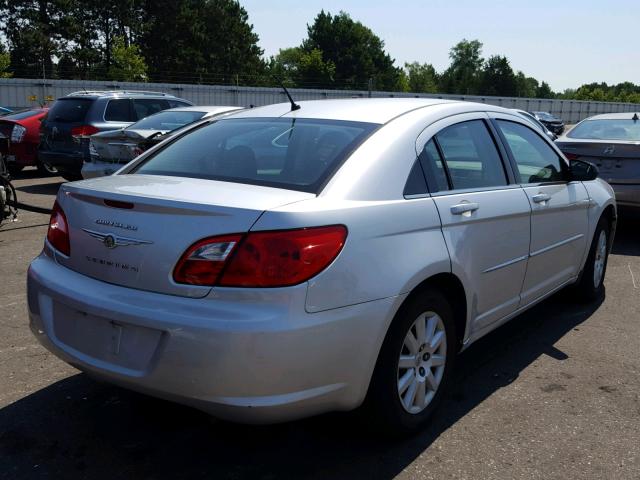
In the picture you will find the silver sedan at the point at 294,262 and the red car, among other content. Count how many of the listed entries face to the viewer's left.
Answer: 0

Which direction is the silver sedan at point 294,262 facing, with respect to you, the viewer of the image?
facing away from the viewer and to the right of the viewer

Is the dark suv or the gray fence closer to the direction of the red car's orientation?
the gray fence

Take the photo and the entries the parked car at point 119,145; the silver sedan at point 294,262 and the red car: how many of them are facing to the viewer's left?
0

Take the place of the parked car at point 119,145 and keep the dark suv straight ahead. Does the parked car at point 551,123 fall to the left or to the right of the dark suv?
right

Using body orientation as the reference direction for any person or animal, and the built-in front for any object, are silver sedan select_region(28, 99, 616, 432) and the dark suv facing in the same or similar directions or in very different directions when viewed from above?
same or similar directions

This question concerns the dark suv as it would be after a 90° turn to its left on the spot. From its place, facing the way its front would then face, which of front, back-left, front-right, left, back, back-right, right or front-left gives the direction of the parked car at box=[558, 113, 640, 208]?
back

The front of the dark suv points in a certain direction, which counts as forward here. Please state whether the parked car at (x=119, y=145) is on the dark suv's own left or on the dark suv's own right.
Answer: on the dark suv's own right

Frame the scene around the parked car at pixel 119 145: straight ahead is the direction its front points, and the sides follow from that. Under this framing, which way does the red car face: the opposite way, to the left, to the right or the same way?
the same way

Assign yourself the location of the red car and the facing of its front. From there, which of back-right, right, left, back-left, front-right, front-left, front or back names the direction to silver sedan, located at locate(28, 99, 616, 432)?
back-right

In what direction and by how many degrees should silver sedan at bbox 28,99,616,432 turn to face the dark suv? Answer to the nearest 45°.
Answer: approximately 90° to its left

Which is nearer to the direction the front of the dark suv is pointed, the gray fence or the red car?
the gray fence

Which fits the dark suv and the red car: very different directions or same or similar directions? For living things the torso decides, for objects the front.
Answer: same or similar directions

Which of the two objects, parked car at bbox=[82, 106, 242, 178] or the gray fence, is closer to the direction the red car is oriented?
the gray fence

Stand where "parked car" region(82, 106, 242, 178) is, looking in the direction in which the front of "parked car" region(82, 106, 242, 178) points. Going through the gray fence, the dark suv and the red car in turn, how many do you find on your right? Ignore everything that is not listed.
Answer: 0

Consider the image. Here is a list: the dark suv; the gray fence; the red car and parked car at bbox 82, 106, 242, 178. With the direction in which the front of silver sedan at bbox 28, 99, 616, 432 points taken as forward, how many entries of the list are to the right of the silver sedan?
0

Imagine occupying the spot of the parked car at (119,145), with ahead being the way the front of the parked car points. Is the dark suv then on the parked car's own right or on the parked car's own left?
on the parked car's own left

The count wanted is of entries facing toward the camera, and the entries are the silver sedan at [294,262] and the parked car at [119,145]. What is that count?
0
